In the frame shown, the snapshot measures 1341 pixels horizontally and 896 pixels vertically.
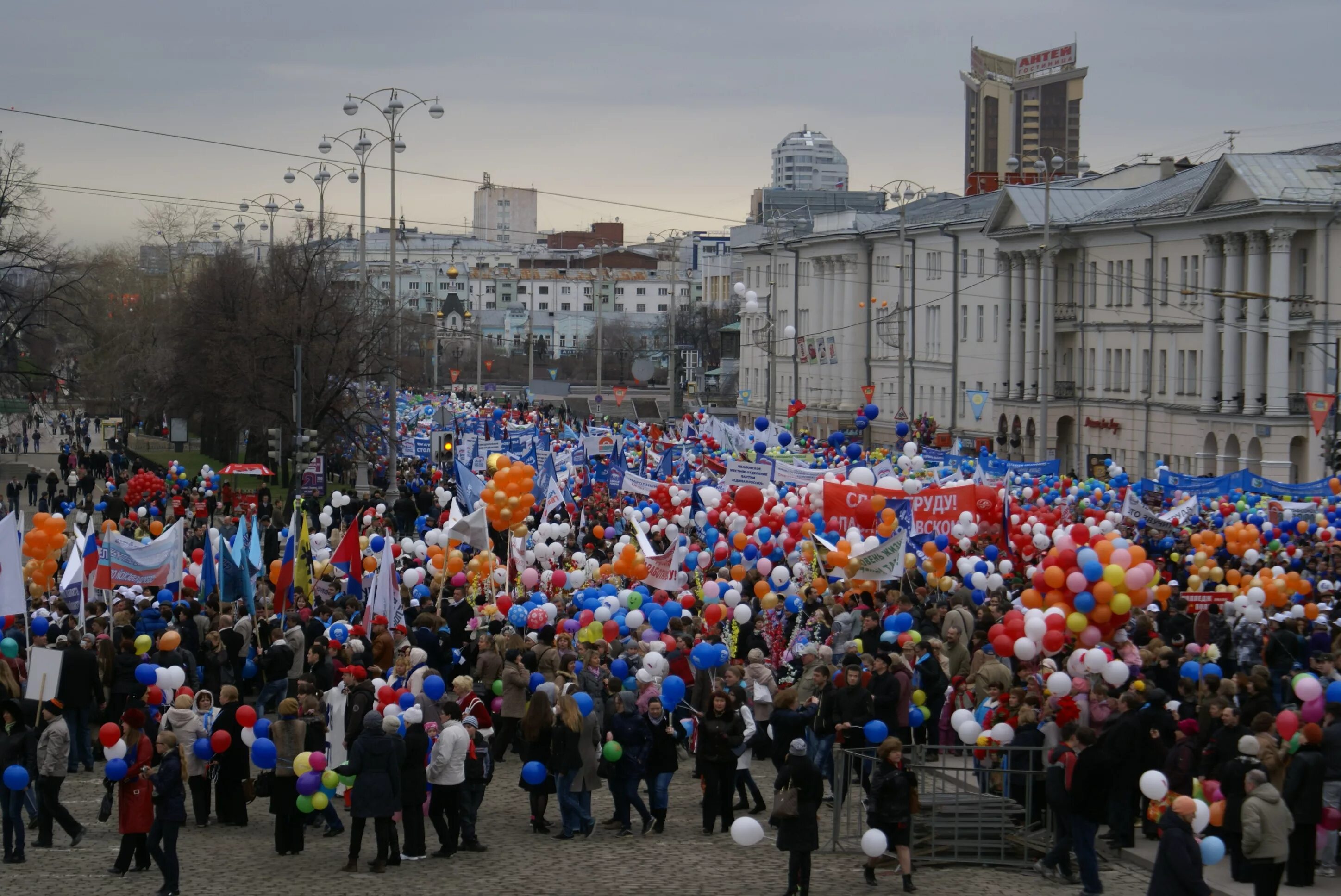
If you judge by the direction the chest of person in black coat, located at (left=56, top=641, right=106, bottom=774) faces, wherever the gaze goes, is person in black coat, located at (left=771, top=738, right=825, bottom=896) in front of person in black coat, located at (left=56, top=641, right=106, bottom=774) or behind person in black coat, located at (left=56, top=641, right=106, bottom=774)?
behind

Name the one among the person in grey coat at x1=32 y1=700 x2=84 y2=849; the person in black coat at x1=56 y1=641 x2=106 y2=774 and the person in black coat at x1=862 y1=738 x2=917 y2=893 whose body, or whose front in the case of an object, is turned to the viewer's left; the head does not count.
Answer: the person in grey coat

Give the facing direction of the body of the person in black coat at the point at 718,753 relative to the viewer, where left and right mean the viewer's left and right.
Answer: facing the viewer

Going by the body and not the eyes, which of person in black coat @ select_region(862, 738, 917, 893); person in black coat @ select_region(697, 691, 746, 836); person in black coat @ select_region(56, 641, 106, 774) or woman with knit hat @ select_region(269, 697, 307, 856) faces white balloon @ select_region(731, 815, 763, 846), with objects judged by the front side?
person in black coat @ select_region(697, 691, 746, 836)

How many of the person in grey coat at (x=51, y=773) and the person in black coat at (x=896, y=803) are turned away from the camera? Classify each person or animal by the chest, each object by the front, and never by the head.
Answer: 0

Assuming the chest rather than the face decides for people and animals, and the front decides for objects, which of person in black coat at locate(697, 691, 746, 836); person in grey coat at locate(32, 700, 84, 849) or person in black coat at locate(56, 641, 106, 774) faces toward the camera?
person in black coat at locate(697, 691, 746, 836)

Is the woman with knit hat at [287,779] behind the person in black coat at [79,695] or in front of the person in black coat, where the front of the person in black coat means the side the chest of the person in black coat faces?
behind

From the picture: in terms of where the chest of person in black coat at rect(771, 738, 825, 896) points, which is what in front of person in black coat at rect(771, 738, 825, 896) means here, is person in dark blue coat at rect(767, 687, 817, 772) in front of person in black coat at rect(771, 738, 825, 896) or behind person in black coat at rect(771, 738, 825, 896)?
in front

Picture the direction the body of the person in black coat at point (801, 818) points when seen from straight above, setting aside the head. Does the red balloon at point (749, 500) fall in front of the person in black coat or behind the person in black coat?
in front

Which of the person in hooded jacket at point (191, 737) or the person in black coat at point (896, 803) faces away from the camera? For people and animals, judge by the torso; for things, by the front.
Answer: the person in hooded jacket

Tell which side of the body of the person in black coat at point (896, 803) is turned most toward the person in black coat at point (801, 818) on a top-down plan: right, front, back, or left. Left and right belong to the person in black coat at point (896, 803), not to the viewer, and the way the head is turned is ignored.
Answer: right

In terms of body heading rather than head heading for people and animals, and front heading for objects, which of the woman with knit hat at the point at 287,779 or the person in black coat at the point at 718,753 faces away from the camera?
the woman with knit hat

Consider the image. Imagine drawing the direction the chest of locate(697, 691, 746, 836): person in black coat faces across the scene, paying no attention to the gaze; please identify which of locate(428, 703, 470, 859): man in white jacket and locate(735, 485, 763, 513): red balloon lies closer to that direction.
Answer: the man in white jacket

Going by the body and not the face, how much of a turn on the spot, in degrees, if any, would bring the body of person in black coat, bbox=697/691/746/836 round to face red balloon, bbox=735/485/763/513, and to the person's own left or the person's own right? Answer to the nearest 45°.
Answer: approximately 180°

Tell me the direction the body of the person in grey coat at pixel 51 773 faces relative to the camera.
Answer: to the viewer's left
